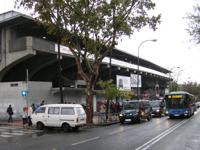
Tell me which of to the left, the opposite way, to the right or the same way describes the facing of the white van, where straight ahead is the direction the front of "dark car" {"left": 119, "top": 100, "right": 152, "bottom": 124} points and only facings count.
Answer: to the right

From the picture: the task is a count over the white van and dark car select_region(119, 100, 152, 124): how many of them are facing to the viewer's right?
0

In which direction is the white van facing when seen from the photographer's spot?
facing away from the viewer and to the left of the viewer

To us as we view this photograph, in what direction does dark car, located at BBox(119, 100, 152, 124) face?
facing the viewer and to the left of the viewer

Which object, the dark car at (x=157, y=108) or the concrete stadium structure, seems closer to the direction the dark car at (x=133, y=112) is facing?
the concrete stadium structure

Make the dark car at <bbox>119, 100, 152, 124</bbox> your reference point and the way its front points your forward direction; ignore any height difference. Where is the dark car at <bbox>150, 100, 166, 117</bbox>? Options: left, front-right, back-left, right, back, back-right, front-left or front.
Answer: back-right

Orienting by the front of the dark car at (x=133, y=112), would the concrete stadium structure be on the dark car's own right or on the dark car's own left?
on the dark car's own right
